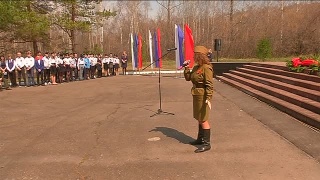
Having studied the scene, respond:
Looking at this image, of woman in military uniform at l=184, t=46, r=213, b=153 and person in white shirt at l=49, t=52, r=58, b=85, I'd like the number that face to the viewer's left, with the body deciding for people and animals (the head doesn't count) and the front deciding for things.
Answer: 1

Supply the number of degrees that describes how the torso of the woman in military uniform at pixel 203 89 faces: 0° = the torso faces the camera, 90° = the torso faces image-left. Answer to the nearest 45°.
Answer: approximately 90°

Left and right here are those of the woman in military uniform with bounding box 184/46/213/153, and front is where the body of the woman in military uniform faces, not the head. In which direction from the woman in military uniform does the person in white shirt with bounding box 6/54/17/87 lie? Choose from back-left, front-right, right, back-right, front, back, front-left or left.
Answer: front-right

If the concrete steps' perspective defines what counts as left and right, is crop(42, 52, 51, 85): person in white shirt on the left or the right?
on its right

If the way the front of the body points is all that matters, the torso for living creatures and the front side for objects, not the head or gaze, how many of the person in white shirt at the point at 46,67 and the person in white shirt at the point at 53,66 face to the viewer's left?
0

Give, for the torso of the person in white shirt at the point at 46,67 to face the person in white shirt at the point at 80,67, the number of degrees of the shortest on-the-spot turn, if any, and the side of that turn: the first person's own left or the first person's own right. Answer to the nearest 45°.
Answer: approximately 90° to the first person's own left

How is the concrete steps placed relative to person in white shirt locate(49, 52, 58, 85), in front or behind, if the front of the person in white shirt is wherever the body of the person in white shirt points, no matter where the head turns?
in front

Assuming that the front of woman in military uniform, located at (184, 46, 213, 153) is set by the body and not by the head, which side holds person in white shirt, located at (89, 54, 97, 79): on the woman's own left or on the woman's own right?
on the woman's own right

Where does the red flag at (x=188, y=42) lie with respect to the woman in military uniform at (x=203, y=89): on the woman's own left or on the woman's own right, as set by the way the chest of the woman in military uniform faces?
on the woman's own right

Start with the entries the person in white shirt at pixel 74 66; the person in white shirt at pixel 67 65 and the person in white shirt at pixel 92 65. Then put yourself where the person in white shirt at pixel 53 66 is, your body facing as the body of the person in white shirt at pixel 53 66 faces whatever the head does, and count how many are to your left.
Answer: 3

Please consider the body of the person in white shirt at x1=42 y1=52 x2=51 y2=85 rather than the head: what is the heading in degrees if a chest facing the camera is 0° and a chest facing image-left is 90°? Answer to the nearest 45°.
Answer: approximately 315°

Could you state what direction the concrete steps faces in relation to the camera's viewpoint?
facing the viewer and to the left of the viewer

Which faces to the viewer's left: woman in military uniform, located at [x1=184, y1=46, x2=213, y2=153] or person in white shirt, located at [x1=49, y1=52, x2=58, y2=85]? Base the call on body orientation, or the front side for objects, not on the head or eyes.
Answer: the woman in military uniform

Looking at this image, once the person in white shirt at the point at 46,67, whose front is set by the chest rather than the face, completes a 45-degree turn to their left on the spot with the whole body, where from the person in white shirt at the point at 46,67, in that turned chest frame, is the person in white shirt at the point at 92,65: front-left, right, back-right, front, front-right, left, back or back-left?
front-left
